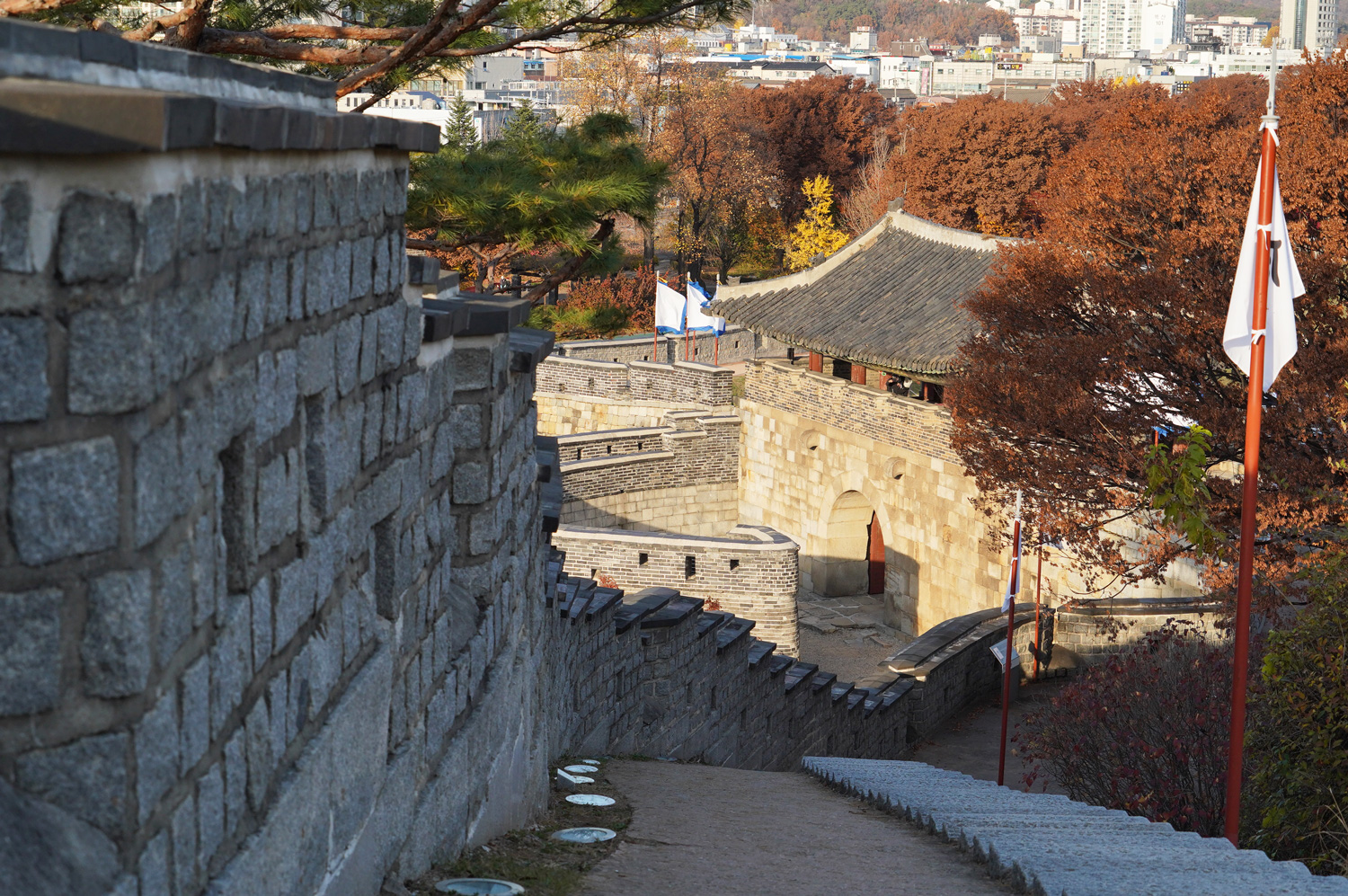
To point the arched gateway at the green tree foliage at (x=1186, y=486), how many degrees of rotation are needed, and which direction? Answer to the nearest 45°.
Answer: approximately 45° to its left

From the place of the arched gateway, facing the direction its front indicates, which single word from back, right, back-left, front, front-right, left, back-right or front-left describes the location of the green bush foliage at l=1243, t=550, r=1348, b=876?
front-left

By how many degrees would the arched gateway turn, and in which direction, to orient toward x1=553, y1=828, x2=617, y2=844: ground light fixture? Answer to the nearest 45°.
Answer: approximately 45° to its left

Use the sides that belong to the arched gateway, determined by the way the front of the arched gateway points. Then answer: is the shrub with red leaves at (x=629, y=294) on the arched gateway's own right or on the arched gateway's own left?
on the arched gateway's own right

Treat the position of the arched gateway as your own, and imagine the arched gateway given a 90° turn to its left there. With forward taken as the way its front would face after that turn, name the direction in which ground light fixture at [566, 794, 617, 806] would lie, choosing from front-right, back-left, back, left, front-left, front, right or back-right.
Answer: front-right

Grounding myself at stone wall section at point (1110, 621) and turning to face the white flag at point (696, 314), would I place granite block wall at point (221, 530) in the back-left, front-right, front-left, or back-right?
back-left

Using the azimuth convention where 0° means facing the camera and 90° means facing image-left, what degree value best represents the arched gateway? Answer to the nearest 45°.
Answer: approximately 45°

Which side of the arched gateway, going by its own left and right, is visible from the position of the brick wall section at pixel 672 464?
right

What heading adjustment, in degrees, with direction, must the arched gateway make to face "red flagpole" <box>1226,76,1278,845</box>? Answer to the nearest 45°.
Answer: approximately 45° to its left

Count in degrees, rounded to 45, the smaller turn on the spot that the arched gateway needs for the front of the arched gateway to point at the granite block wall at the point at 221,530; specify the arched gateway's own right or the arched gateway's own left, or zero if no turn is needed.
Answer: approximately 45° to the arched gateway's own left
